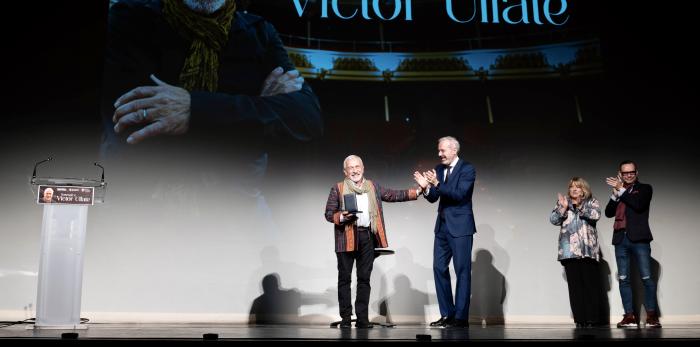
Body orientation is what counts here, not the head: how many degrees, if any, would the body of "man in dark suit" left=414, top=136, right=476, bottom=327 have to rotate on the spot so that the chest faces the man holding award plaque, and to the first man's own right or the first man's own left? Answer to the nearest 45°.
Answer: approximately 45° to the first man's own right

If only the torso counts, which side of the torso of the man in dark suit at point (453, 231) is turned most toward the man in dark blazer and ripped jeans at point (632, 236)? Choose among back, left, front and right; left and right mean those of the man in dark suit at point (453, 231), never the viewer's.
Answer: back

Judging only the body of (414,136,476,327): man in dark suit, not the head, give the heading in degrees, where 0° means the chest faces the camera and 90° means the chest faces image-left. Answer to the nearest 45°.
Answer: approximately 45°

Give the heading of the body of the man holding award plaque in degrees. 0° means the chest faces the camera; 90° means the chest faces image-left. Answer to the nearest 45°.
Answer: approximately 0°
